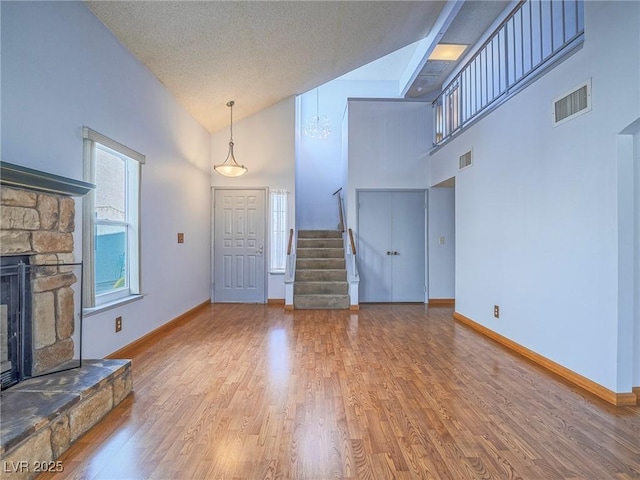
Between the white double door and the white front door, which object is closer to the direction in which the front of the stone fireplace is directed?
the white double door

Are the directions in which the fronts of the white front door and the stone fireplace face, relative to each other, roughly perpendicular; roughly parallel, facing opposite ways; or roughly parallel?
roughly perpendicular

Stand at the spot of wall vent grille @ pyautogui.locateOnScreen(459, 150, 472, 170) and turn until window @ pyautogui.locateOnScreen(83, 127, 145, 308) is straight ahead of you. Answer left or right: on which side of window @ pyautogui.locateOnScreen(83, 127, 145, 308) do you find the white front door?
right

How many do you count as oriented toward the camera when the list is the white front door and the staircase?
2

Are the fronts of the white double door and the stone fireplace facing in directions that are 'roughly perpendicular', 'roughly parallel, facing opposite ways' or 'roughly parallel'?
roughly perpendicular

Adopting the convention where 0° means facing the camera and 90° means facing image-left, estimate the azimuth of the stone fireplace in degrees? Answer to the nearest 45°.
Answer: approximately 315°

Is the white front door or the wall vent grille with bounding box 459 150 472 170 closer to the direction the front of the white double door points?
the wall vent grille

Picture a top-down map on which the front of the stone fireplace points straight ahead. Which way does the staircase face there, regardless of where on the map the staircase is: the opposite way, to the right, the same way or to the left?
to the right

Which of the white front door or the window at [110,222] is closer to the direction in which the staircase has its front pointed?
the window

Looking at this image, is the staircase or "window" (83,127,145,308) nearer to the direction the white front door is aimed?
the window

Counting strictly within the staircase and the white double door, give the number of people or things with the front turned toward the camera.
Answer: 2

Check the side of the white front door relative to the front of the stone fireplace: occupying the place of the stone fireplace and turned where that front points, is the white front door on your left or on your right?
on your left

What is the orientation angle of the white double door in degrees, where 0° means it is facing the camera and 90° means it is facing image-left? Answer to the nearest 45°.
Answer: approximately 0°
